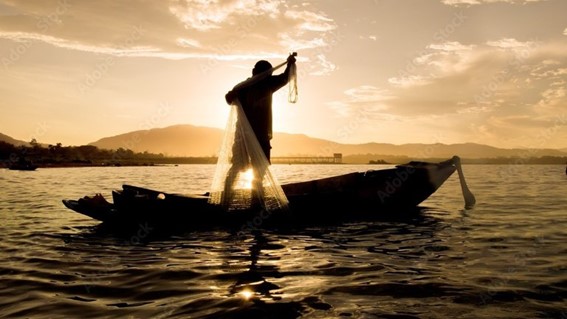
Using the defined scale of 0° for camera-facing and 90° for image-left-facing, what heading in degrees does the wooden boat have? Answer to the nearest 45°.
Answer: approximately 270°
